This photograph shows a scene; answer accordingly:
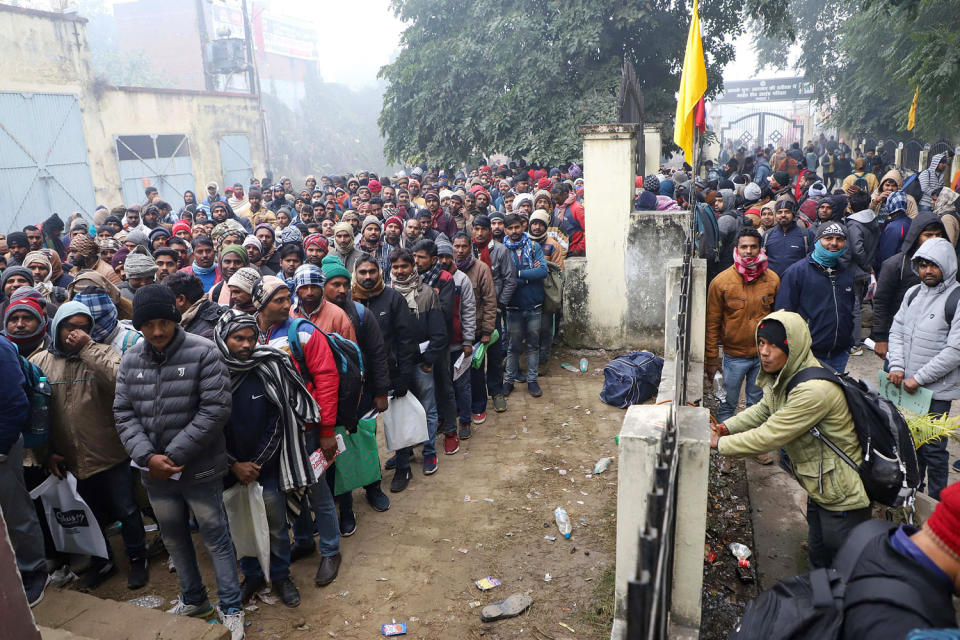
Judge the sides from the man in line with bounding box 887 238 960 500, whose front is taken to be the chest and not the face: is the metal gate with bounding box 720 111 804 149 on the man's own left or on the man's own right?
on the man's own right

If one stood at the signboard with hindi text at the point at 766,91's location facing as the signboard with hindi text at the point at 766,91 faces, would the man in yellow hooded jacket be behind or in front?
in front

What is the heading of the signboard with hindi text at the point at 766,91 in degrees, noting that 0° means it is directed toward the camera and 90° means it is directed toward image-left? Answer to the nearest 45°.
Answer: approximately 0°

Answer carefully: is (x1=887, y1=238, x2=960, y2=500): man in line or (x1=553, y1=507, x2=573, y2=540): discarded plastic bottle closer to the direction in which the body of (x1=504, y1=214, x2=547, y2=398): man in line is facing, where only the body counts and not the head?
the discarded plastic bottle

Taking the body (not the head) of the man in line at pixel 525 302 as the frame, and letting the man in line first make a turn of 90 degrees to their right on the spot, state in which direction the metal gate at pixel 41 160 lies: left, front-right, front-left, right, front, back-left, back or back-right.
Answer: front-right

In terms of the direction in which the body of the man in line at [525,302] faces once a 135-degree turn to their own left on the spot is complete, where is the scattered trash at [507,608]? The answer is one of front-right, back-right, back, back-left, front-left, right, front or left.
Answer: back-right

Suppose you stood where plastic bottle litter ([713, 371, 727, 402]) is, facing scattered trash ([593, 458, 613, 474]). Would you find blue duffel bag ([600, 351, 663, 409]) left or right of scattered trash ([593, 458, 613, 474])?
right

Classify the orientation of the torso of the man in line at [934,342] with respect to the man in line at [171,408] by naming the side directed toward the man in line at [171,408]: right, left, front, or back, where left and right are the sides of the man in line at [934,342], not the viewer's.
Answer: front

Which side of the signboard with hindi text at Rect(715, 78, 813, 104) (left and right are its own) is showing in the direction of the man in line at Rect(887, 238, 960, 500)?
front

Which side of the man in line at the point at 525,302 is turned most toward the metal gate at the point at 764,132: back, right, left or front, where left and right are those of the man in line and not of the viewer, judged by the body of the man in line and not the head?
back

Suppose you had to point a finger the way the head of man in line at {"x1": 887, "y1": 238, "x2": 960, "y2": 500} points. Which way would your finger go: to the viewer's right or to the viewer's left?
to the viewer's left

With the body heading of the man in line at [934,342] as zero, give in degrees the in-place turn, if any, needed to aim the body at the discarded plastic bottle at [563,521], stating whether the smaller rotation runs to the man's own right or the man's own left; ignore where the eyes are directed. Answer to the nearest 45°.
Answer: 0° — they already face it

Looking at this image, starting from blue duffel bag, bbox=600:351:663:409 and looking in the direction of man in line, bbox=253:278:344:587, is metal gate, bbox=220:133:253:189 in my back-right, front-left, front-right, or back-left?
back-right

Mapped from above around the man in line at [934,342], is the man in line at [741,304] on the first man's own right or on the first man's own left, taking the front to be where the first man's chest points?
on the first man's own right
